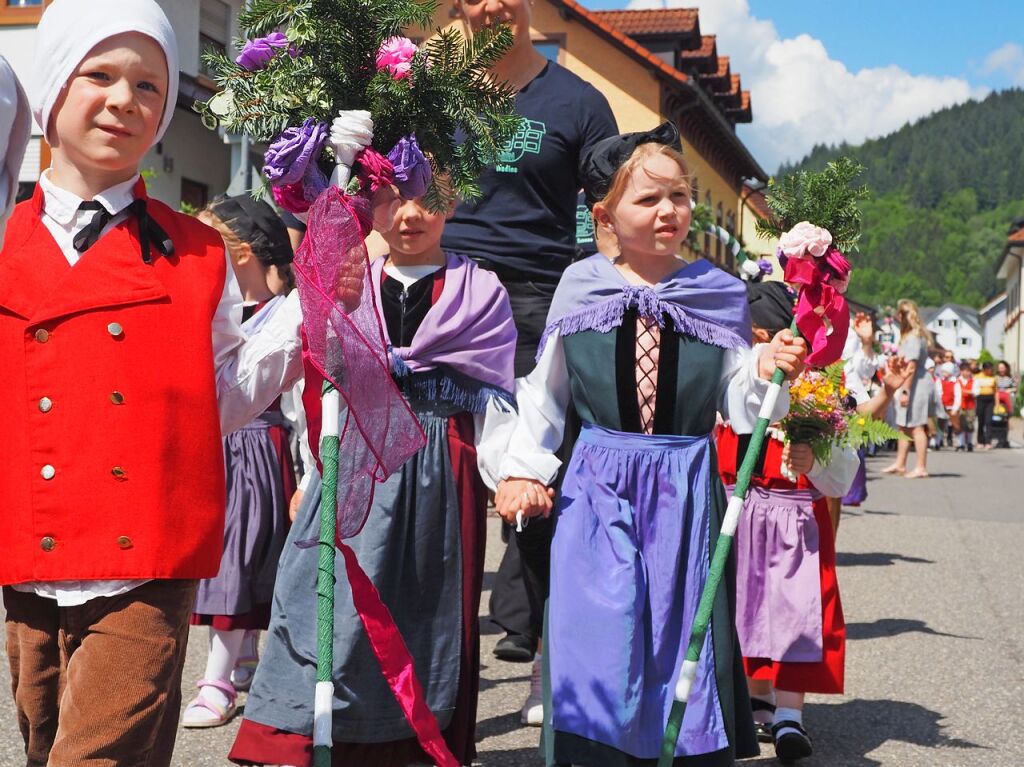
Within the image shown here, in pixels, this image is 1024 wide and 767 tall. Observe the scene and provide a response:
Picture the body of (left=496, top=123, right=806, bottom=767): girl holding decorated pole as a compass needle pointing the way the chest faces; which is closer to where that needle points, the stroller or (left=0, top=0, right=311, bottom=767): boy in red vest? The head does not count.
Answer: the boy in red vest

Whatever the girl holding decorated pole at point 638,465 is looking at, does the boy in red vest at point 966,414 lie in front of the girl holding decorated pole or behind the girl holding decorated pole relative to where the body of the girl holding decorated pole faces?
behind

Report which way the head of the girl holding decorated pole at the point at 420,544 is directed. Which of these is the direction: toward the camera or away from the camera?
toward the camera

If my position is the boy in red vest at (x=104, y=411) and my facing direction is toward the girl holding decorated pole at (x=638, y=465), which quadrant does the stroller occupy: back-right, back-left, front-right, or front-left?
front-left

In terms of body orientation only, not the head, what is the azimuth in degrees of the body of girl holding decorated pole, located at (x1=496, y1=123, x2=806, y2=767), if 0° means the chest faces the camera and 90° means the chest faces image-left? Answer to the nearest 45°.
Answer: approximately 0°

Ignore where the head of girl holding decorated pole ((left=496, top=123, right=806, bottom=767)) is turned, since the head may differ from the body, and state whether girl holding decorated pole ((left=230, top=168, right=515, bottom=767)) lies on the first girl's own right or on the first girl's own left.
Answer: on the first girl's own right

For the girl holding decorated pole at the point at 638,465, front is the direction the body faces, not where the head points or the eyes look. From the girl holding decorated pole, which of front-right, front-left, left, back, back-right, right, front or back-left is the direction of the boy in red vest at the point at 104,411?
front-right
